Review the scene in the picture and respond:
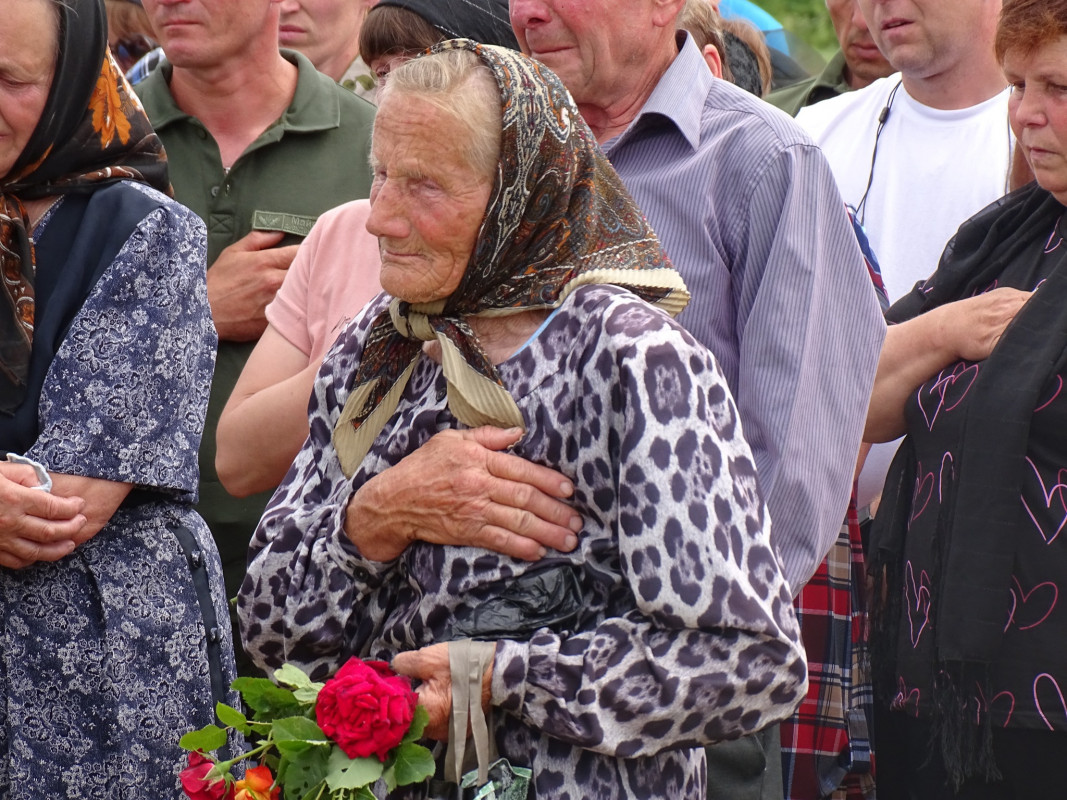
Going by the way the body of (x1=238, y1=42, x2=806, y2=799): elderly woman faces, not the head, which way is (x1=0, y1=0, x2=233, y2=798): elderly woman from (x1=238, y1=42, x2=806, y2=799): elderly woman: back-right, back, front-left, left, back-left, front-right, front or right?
right

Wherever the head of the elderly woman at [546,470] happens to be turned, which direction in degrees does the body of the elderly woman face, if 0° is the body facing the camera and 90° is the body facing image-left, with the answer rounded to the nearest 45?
approximately 45°

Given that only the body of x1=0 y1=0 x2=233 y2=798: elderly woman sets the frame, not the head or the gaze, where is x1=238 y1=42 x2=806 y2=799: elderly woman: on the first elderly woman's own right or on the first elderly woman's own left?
on the first elderly woman's own left
